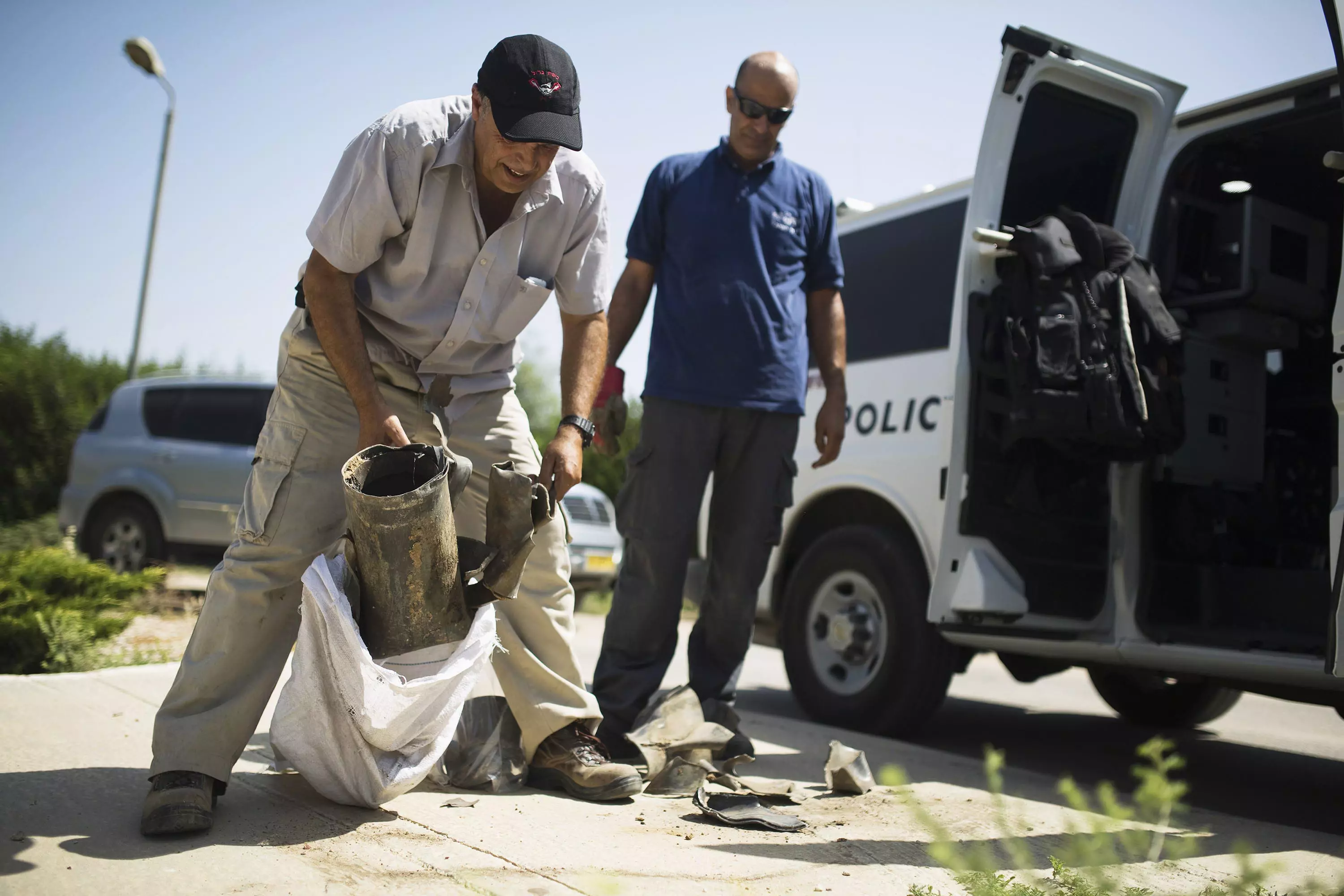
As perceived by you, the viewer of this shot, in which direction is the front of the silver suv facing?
facing to the right of the viewer

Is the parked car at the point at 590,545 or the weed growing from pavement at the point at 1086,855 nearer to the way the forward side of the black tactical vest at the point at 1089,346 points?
the weed growing from pavement

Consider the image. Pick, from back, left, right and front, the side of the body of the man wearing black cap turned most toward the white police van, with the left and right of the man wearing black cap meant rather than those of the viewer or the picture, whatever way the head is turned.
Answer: left

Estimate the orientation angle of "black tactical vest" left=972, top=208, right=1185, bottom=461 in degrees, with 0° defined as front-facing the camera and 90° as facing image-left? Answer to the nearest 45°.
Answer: approximately 0°
